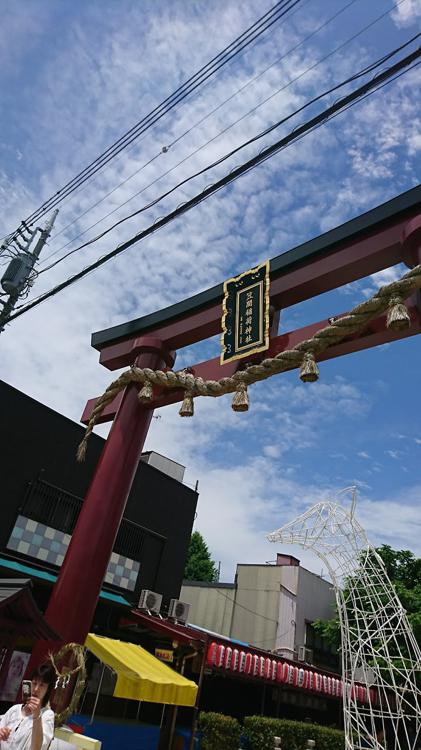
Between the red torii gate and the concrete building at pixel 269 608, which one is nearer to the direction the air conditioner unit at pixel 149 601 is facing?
the red torii gate

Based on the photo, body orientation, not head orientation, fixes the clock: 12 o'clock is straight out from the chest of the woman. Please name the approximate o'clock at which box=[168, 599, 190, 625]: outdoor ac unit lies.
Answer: The outdoor ac unit is roughly at 5 o'clock from the woman.

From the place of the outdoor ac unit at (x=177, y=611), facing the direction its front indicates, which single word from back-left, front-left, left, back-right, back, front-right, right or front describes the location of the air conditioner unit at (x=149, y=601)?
right

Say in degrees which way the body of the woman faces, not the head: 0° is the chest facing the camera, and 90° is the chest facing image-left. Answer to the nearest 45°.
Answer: approximately 45°

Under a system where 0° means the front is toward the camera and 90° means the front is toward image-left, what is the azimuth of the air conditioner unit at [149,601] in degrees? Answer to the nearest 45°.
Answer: approximately 315°

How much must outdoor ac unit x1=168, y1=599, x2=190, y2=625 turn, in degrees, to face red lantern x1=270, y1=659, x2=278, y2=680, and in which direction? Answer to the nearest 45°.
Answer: approximately 45° to its left

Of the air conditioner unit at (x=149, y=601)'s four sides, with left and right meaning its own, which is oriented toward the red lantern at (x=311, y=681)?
left

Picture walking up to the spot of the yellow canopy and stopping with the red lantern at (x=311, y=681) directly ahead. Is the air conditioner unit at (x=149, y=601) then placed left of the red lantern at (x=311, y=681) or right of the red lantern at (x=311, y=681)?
left

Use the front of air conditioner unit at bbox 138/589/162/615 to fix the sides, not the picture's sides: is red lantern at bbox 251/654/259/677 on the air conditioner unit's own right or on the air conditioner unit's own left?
on the air conditioner unit's own left

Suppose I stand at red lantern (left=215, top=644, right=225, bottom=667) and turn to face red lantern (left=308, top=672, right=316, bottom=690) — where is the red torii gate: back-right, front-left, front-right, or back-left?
back-right
